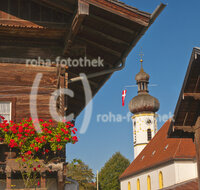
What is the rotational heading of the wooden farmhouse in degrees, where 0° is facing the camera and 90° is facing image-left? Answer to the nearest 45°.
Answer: approximately 0°
